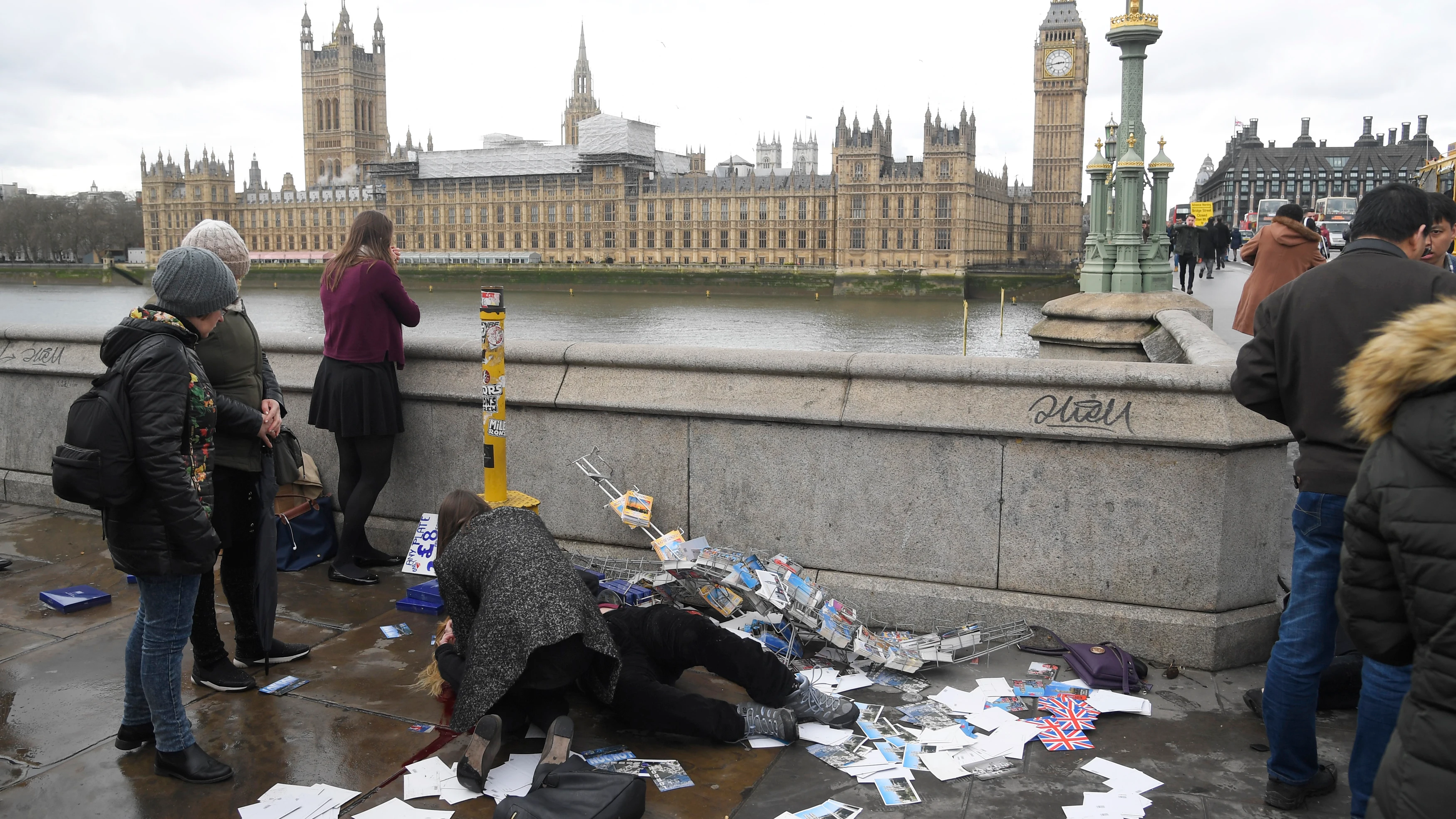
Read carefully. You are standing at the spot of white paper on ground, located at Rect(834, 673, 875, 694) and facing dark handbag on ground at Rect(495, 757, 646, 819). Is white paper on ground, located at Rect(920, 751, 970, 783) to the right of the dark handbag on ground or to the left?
left

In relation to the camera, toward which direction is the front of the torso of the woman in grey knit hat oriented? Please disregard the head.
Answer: to the viewer's right

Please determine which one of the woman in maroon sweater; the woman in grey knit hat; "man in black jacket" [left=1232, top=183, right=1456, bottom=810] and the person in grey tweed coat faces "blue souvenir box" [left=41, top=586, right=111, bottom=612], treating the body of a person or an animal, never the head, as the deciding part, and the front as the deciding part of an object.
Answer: the person in grey tweed coat

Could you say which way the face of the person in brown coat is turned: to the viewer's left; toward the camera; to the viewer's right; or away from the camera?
away from the camera

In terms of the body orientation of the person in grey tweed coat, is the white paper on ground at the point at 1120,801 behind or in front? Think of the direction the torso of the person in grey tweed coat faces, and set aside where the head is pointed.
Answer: behind

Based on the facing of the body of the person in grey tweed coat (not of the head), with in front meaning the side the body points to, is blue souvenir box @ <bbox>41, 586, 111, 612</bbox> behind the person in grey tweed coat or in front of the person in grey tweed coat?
in front

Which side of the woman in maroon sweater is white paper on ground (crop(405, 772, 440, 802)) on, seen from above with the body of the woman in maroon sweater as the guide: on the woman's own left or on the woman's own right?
on the woman's own right

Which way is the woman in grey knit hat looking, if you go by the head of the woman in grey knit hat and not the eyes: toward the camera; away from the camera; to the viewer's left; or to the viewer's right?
to the viewer's right

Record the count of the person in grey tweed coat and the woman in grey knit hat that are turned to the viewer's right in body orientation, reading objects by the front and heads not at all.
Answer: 1

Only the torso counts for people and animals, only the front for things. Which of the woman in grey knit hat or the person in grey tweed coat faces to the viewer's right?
the woman in grey knit hat

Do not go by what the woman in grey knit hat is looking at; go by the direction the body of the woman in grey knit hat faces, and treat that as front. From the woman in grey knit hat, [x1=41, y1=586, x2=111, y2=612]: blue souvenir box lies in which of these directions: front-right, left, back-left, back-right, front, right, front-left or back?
left
